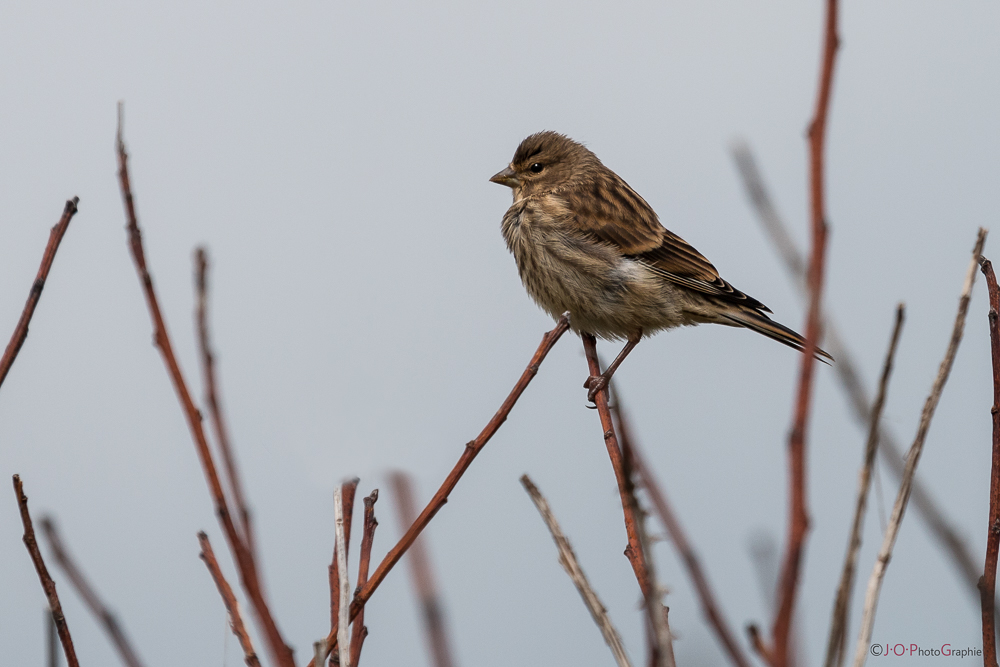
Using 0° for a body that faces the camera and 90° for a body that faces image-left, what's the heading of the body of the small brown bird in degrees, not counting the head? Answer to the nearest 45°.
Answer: approximately 90°

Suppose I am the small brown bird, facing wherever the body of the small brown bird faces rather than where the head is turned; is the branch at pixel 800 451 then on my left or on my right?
on my left

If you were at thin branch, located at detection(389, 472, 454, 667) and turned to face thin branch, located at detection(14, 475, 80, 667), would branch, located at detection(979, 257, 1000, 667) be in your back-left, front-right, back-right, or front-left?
back-left

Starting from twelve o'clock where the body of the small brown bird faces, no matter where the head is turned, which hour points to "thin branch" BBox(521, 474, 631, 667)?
The thin branch is roughly at 9 o'clock from the small brown bird.

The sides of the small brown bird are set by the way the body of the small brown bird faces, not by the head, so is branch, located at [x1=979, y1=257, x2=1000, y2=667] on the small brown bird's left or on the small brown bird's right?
on the small brown bird's left

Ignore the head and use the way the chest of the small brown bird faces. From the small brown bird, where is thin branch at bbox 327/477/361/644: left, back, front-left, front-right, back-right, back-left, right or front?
front
